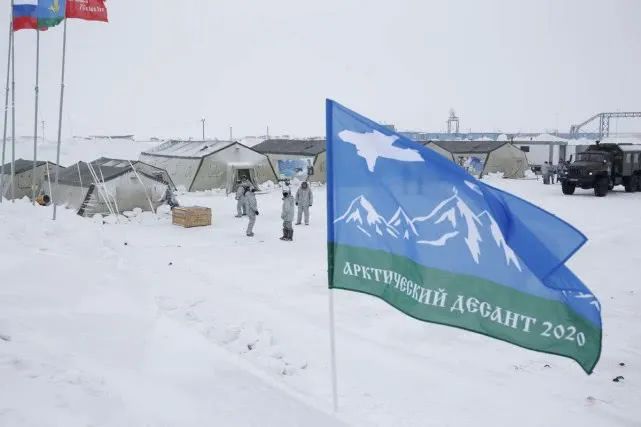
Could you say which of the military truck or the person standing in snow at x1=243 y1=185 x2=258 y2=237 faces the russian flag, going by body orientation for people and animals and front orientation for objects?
the military truck
